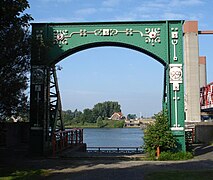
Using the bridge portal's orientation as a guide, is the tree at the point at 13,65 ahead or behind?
ahead

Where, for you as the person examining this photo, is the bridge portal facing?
facing the viewer
